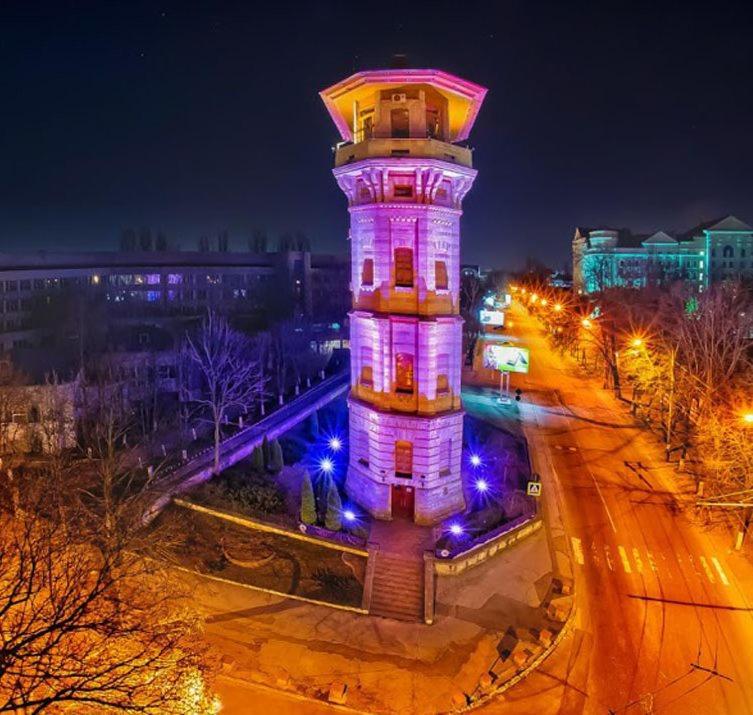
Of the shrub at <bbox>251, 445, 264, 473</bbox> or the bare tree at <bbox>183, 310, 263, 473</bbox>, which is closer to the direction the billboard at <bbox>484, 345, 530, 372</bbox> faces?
the shrub

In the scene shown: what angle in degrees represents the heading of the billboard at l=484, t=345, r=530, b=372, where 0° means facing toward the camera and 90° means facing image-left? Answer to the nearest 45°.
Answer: approximately 0°

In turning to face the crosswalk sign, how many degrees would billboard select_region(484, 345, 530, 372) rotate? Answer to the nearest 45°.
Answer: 0° — it already faces it

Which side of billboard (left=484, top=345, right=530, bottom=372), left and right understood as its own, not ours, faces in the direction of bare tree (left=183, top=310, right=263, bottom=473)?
right

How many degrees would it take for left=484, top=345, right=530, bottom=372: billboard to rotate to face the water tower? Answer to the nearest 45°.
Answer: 0° — it already faces it

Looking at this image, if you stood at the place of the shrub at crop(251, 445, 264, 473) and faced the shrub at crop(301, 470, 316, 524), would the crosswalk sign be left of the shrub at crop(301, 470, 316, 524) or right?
left

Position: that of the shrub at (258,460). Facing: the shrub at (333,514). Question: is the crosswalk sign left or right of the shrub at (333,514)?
left

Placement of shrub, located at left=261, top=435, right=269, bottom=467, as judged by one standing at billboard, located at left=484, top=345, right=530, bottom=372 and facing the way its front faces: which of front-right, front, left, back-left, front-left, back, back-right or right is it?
front-right
